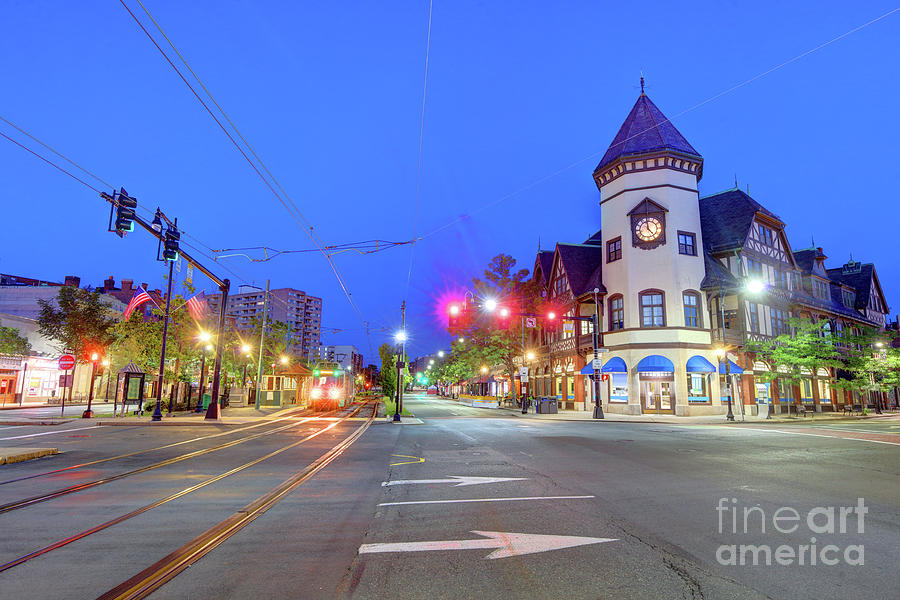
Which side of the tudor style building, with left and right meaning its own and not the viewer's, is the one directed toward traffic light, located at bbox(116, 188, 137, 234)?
front

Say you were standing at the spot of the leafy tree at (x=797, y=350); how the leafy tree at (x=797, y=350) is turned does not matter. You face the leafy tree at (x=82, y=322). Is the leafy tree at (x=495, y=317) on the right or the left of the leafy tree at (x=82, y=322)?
right

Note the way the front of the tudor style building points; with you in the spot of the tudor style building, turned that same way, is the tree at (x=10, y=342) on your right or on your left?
on your right

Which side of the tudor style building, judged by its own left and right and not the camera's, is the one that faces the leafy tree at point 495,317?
right

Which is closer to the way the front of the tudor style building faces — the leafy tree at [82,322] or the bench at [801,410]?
the leafy tree

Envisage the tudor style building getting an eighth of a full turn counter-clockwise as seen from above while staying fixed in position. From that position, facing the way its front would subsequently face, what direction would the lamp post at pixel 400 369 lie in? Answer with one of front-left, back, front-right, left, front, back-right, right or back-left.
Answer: right

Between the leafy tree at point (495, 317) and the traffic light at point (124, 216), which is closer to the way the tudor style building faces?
the traffic light

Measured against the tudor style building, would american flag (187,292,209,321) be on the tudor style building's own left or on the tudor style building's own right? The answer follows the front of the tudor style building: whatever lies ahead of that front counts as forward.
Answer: on the tudor style building's own right

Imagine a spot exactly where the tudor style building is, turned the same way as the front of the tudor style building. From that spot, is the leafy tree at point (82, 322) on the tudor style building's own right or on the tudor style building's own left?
on the tudor style building's own right

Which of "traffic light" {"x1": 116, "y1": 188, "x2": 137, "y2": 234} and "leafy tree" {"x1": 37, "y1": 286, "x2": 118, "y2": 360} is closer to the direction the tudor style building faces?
the traffic light

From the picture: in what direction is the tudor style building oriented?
toward the camera
